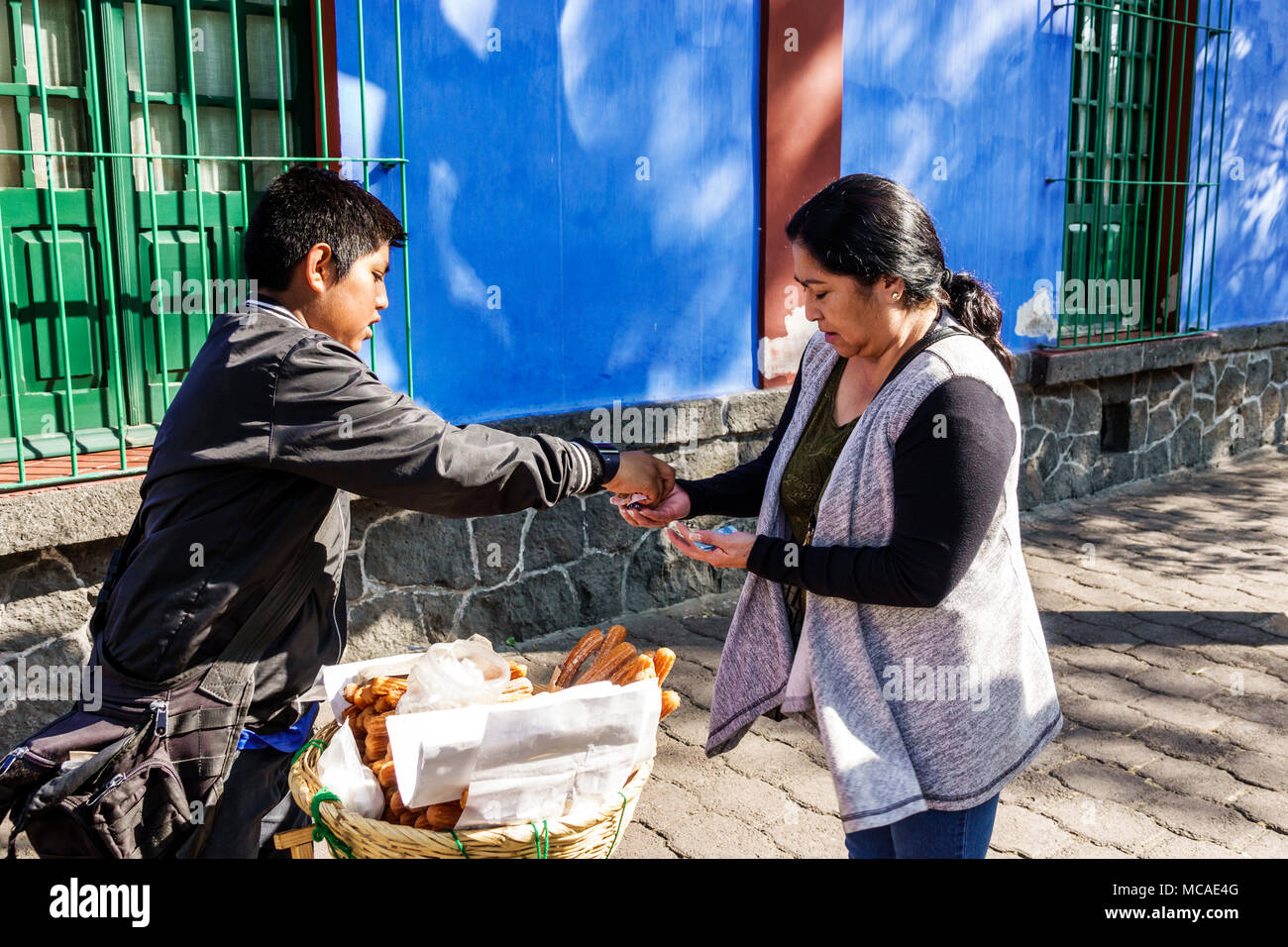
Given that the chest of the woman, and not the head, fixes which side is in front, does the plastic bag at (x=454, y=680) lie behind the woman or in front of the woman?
in front

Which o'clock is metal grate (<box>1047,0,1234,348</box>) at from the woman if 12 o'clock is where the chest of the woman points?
The metal grate is roughly at 5 o'clock from the woman.

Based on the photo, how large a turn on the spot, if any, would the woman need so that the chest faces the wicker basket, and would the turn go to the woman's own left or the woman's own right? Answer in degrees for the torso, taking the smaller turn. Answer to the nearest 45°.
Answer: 0° — they already face it

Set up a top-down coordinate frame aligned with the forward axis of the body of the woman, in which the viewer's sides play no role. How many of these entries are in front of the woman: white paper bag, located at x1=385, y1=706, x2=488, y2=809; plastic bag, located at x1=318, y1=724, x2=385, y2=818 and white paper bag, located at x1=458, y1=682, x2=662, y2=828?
3

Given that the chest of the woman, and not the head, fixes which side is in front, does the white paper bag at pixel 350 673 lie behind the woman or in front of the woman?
in front

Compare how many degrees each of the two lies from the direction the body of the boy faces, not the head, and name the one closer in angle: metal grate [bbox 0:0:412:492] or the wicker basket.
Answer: the wicker basket

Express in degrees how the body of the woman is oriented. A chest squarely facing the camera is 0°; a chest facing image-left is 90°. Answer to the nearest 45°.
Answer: approximately 45°

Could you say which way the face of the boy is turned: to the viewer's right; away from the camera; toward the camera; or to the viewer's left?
to the viewer's right

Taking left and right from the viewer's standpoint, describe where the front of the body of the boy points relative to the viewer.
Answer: facing to the right of the viewer

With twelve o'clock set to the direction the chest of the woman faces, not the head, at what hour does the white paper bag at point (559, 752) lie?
The white paper bag is roughly at 12 o'clock from the woman.
